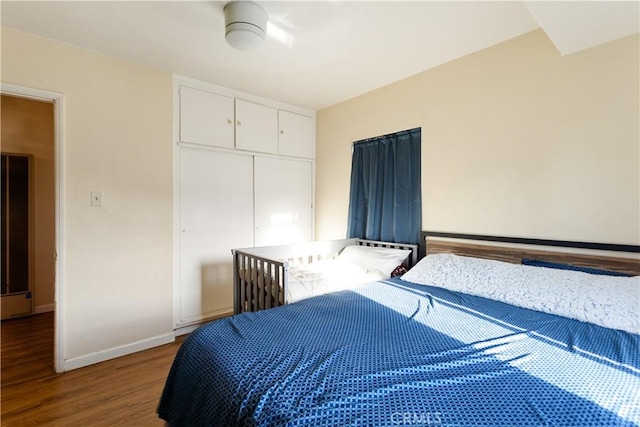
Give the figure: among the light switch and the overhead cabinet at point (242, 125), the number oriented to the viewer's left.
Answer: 0

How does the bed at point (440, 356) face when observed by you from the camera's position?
facing the viewer and to the left of the viewer

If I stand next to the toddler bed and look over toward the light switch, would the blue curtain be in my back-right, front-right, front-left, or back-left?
back-right

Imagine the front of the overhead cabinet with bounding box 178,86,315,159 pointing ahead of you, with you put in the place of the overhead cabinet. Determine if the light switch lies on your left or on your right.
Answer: on your right

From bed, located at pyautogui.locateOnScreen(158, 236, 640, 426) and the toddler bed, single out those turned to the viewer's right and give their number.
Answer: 0

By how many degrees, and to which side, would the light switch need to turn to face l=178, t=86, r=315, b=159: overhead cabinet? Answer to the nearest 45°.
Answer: approximately 90° to its left

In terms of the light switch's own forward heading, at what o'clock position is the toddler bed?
The toddler bed is roughly at 10 o'clock from the light switch.

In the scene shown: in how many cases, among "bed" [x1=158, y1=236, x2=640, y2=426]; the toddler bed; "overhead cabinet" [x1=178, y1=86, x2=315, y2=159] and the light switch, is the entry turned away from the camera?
0

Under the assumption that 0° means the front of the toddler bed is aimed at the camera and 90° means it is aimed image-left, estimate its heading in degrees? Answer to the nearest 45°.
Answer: approximately 45°

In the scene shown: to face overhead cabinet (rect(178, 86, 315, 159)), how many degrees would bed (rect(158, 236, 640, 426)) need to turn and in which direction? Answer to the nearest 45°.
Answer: approximately 90° to its right
